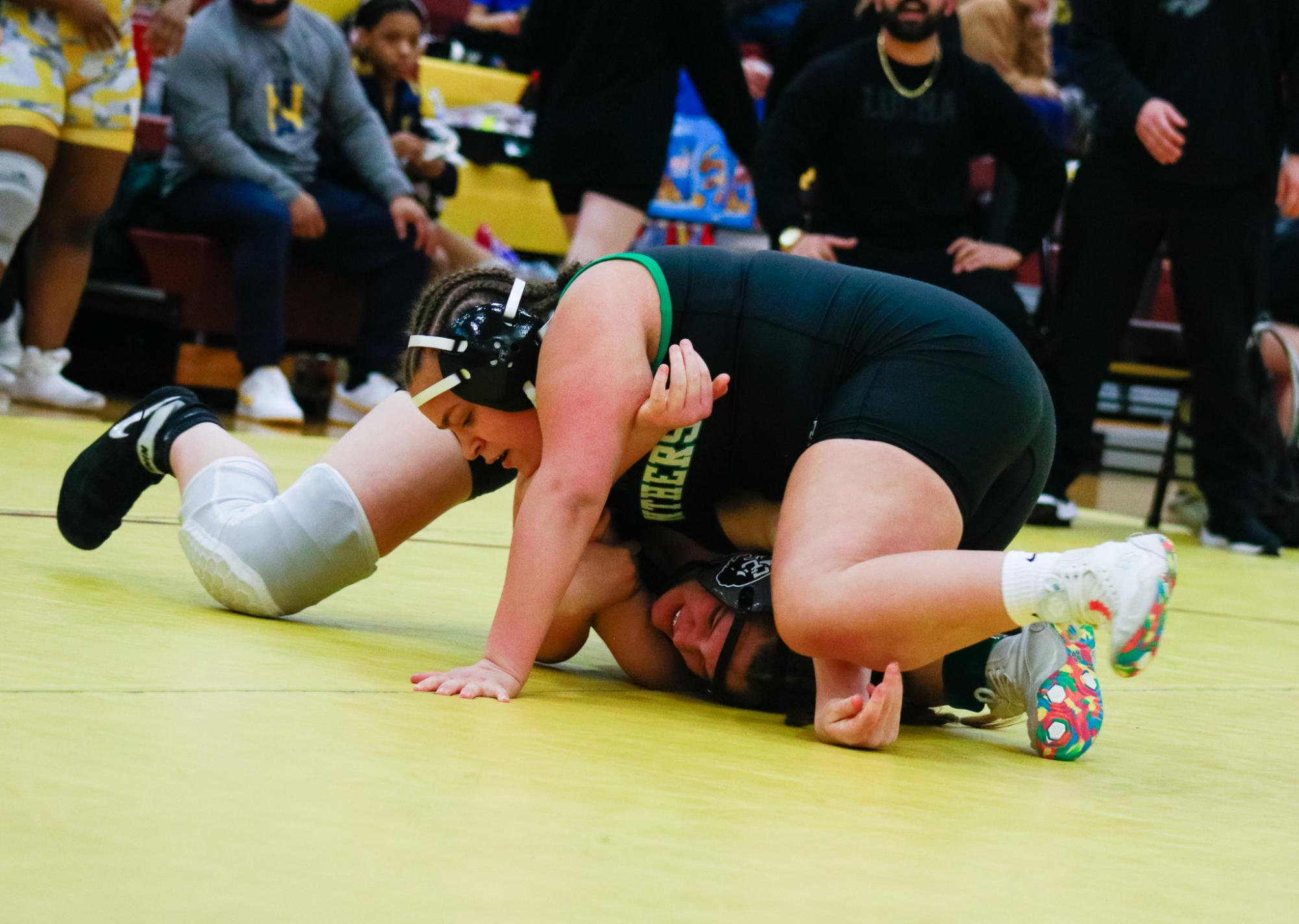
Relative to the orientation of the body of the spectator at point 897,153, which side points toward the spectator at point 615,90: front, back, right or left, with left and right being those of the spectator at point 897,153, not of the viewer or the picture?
right

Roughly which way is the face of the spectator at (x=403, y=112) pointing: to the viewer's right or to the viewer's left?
to the viewer's right

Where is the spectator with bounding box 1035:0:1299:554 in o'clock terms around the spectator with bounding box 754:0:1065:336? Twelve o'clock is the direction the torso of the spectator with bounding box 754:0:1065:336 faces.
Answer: the spectator with bounding box 1035:0:1299:554 is roughly at 9 o'clock from the spectator with bounding box 754:0:1065:336.

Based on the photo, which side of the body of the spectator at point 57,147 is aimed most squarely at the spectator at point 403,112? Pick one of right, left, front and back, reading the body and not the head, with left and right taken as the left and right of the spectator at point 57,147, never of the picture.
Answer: left

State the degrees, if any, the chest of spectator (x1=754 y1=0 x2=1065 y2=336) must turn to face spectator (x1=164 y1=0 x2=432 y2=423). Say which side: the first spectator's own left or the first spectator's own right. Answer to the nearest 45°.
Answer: approximately 90° to the first spectator's own right

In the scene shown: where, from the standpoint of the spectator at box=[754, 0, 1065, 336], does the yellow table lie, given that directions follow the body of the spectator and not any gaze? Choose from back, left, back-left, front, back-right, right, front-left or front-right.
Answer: back-right

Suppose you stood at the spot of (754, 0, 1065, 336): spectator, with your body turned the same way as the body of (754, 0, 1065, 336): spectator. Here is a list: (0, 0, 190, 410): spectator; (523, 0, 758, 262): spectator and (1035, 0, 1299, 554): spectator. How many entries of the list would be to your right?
2

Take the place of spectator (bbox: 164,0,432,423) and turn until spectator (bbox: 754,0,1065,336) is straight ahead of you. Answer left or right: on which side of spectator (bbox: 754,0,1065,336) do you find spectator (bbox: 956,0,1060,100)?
left

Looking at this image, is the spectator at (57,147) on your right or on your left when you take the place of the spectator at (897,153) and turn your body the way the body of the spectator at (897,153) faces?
on your right

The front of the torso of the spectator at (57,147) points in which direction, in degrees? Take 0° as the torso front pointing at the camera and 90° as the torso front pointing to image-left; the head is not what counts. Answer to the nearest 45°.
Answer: approximately 315°

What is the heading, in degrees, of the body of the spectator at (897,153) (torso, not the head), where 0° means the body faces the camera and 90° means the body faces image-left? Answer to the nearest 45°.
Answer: approximately 0°

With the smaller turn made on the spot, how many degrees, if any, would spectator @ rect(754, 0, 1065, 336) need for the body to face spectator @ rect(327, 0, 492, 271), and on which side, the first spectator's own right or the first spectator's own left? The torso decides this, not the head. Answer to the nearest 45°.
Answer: approximately 135° to the first spectator's own right
